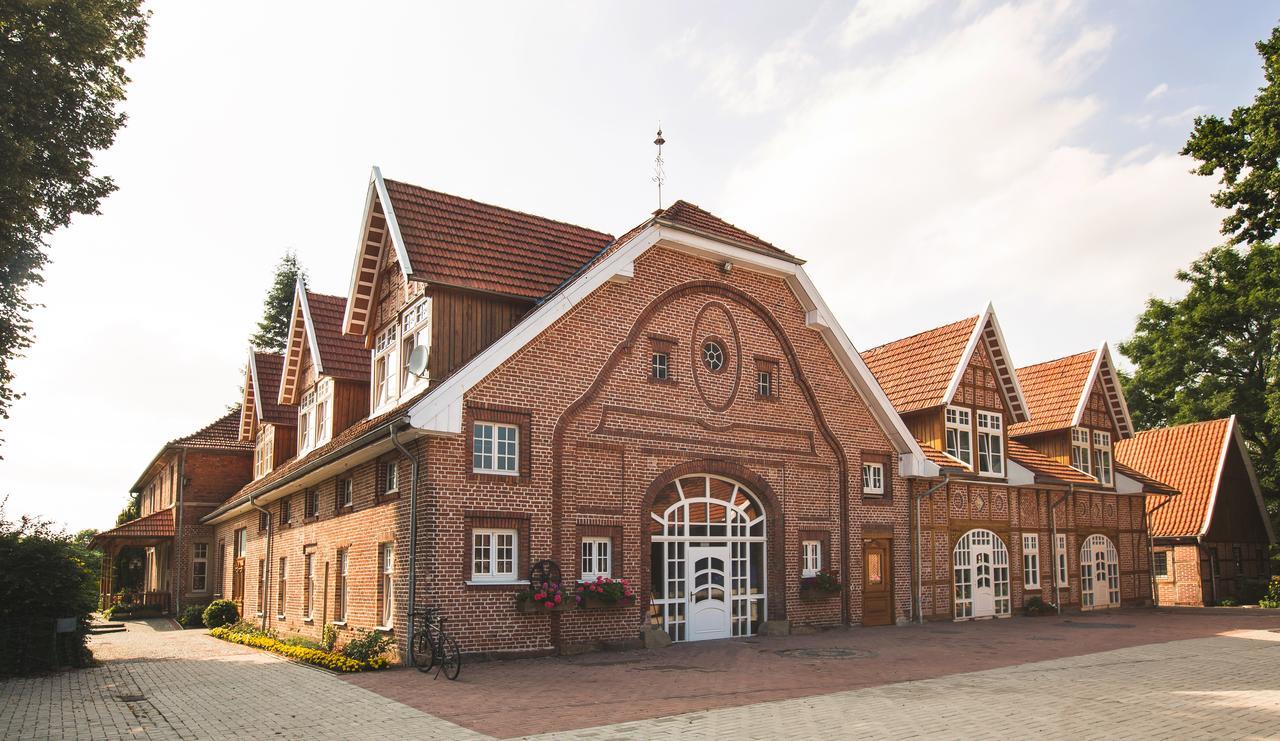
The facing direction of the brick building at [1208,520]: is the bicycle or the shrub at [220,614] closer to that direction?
the bicycle

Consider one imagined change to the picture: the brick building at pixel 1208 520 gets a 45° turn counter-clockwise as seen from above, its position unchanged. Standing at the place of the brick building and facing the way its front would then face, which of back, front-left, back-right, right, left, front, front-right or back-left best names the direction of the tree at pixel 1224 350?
left

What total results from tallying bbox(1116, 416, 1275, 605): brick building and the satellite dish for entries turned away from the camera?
0

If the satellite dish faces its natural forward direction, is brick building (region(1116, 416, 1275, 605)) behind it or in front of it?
behind

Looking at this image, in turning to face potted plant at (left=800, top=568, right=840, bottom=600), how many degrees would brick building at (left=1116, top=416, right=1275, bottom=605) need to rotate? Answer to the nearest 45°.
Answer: approximately 45° to its right

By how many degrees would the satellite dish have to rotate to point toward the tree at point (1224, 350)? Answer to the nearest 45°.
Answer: approximately 180°

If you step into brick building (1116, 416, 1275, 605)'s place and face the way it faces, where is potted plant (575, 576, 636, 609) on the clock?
The potted plant is roughly at 2 o'clock from the brick building.

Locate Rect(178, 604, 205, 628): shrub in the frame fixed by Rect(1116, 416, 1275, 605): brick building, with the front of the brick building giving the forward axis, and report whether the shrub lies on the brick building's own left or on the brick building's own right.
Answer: on the brick building's own right

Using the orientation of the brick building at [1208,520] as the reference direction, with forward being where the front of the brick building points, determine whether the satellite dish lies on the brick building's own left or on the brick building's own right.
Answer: on the brick building's own right

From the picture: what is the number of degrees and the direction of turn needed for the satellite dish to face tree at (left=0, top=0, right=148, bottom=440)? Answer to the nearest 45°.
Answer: approximately 45° to its right

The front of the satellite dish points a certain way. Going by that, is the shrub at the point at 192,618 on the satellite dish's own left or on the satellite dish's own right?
on the satellite dish's own right

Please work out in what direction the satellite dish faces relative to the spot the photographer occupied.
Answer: facing the viewer and to the left of the viewer
